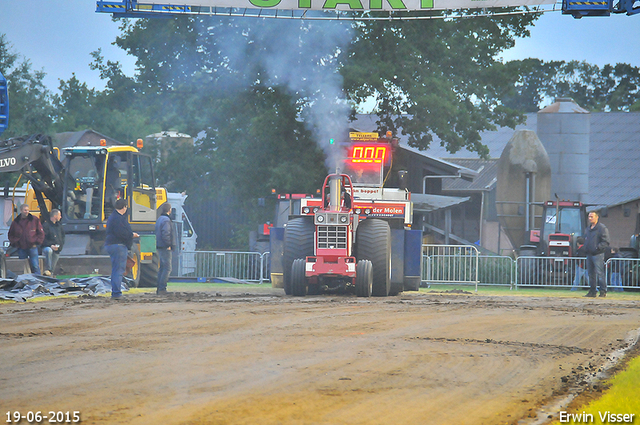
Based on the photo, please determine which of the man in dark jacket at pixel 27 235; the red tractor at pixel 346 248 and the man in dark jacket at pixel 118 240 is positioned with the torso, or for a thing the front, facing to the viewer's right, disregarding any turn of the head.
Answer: the man in dark jacket at pixel 118 240

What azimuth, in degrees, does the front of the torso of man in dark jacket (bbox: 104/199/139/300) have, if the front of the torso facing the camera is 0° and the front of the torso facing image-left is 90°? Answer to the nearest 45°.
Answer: approximately 270°

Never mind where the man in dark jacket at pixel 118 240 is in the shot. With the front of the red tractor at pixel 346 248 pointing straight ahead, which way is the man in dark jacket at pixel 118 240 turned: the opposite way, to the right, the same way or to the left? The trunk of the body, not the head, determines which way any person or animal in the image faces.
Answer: to the left

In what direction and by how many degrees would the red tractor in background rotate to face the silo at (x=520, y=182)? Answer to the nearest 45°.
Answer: approximately 180°

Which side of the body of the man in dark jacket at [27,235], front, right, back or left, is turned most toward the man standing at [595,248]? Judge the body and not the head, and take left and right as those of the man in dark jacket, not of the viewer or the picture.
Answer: left

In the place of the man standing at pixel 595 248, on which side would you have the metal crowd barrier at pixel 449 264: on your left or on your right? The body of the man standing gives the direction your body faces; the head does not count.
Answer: on your right

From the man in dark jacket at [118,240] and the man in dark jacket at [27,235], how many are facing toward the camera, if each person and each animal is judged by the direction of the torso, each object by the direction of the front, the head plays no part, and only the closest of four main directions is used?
1

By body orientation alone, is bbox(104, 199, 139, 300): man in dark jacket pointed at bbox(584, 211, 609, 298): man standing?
yes
